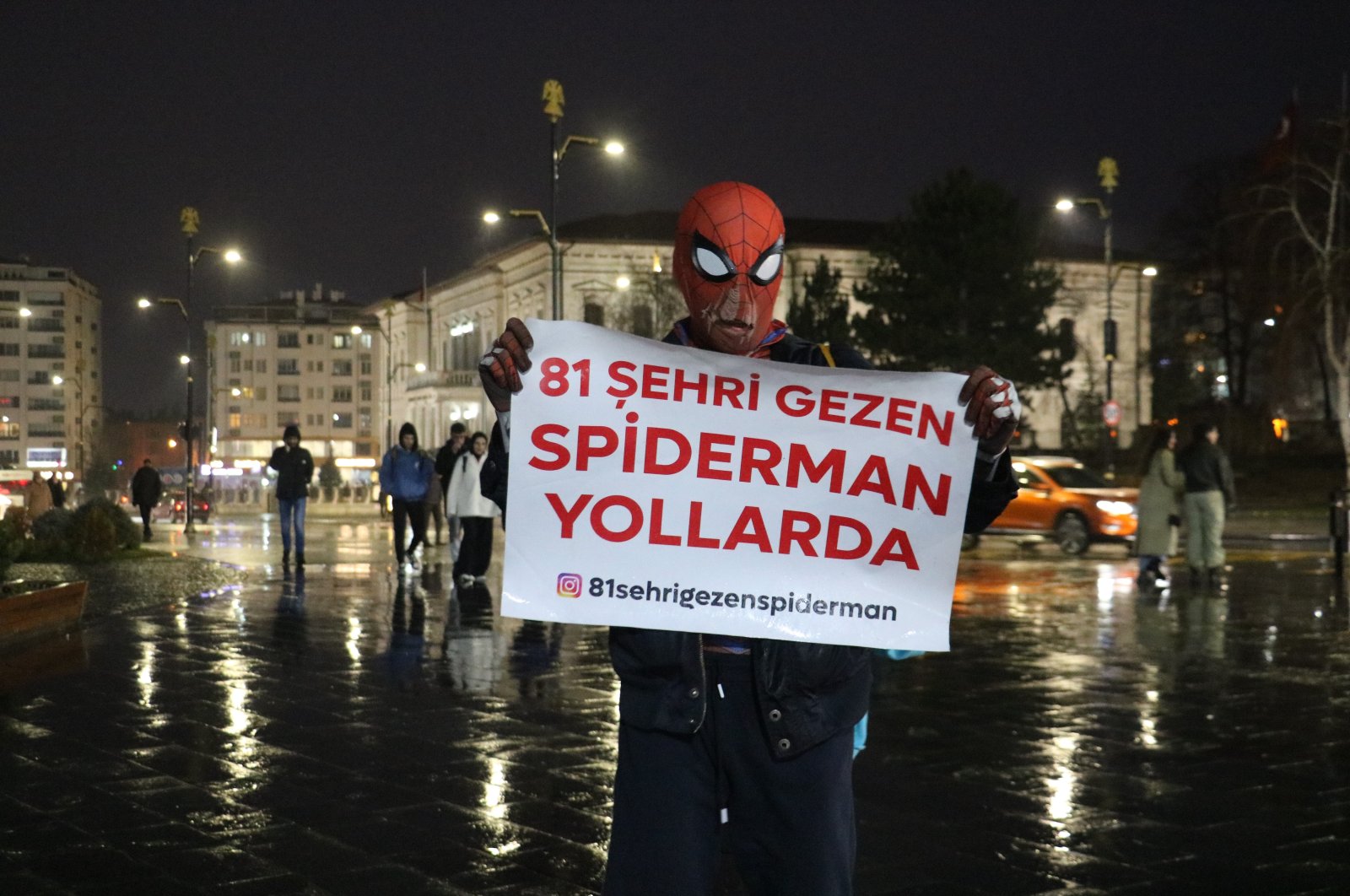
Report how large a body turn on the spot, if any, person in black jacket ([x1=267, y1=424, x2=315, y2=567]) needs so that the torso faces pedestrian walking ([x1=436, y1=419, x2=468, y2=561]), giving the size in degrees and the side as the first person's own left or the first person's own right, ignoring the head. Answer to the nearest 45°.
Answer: approximately 90° to the first person's own left

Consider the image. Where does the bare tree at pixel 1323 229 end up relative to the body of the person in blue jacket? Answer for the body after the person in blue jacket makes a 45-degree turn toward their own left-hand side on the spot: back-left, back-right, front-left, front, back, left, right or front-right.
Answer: left

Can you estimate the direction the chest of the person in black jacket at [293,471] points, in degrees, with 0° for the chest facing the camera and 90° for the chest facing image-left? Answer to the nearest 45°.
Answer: approximately 0°

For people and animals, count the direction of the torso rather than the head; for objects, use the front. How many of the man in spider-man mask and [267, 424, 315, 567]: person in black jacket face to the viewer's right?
0

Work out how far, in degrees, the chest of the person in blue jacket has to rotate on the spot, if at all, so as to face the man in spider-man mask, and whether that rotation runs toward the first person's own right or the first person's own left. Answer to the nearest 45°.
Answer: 0° — they already face them

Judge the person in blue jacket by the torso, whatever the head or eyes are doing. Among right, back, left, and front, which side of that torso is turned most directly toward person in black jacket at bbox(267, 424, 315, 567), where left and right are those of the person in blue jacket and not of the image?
right
